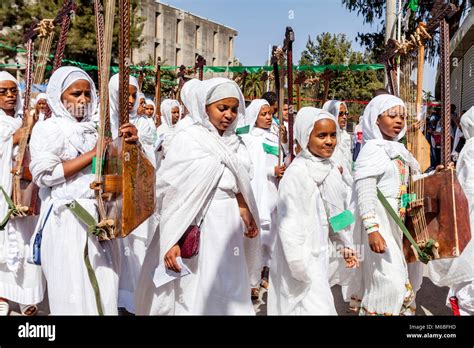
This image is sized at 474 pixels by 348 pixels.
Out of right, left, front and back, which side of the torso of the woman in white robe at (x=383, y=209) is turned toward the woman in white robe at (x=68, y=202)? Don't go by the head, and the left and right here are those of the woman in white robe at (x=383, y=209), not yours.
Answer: right

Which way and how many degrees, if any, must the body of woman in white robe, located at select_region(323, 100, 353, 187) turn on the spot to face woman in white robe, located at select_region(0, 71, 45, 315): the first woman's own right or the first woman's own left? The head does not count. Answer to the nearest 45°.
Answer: approximately 90° to the first woman's own right

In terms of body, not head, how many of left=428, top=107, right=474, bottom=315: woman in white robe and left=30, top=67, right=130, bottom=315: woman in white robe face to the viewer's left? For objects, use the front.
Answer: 0

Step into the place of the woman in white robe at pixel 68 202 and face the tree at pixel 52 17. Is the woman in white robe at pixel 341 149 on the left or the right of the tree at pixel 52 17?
right

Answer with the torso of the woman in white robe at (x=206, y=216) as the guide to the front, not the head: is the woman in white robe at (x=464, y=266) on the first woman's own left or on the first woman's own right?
on the first woman's own left

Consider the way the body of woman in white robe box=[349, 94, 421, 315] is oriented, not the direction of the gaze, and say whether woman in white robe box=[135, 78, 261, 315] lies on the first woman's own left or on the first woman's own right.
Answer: on the first woman's own right

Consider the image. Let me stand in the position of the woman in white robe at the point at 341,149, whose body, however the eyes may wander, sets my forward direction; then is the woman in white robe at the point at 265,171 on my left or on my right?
on my right

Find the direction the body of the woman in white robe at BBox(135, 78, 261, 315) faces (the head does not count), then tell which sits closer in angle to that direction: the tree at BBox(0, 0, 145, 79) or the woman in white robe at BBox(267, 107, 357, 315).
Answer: the woman in white robe

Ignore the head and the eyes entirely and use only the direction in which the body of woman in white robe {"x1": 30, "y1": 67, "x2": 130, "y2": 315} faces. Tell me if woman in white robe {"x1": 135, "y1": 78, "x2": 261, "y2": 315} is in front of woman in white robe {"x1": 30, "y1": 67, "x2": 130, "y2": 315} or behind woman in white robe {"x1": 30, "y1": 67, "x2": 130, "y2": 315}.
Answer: in front

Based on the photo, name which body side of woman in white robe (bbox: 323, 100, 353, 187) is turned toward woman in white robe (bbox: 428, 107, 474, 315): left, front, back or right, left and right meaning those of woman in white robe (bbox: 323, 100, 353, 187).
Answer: front

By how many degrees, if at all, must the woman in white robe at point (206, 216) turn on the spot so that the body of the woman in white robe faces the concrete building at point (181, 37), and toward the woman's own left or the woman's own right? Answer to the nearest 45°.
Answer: approximately 135° to the woman's own left

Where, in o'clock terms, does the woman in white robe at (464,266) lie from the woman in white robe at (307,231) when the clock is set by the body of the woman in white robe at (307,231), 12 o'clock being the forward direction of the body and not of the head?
the woman in white robe at (464,266) is roughly at 9 o'clock from the woman in white robe at (307,231).
